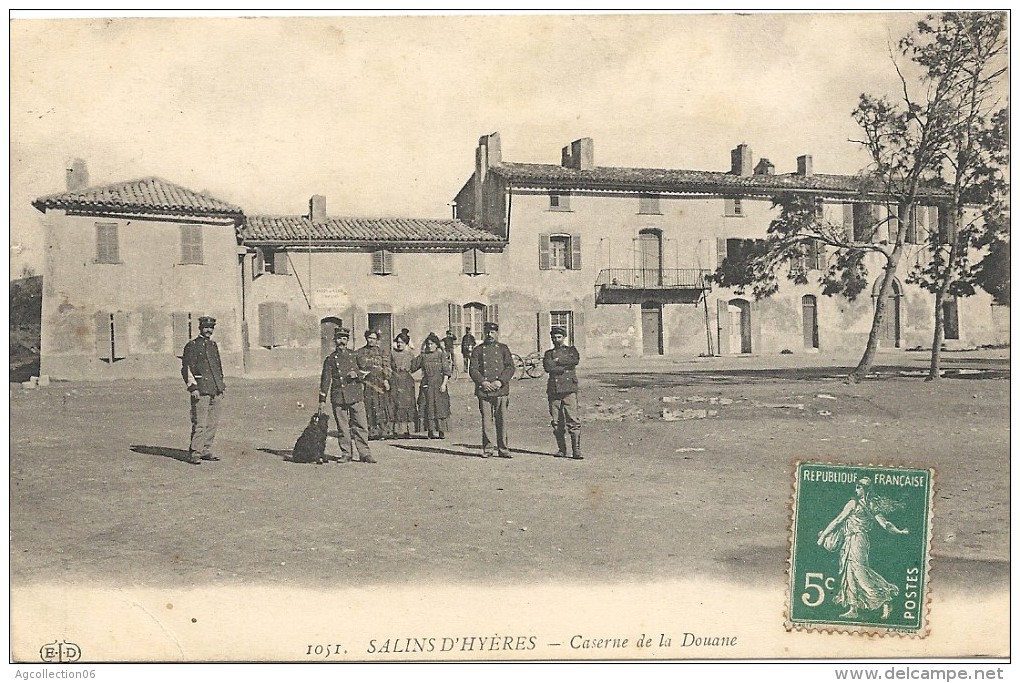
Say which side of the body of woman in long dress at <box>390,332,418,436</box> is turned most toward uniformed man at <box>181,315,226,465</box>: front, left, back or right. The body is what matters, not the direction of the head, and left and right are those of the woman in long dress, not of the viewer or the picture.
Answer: front

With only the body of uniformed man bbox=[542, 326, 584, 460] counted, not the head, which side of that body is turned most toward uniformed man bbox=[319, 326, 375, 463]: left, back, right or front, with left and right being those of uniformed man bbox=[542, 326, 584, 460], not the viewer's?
right

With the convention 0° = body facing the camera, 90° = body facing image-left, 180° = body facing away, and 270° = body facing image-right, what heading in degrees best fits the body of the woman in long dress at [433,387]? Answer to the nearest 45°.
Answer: approximately 0°

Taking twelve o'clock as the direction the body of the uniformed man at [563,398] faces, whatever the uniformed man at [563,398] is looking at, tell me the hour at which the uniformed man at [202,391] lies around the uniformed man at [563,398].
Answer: the uniformed man at [202,391] is roughly at 3 o'clock from the uniformed man at [563,398].

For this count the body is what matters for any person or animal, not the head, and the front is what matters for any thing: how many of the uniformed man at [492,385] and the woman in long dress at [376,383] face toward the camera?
2
